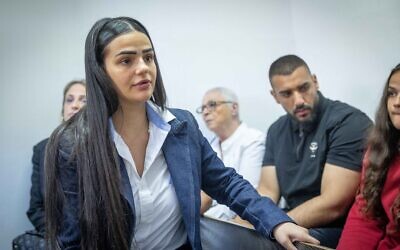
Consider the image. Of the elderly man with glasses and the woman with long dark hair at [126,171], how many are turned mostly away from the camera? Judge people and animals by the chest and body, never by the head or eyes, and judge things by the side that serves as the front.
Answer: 0

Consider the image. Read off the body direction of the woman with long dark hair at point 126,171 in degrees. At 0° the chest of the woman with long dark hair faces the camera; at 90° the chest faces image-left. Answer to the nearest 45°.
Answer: approximately 315°

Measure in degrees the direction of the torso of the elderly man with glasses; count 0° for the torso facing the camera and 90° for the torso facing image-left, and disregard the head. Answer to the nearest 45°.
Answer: approximately 45°

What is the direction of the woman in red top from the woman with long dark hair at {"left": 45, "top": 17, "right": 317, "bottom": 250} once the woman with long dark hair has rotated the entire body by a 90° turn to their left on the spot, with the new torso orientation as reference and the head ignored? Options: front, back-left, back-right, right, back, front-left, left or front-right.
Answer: front-right

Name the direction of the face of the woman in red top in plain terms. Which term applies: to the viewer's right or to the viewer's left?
to the viewer's left

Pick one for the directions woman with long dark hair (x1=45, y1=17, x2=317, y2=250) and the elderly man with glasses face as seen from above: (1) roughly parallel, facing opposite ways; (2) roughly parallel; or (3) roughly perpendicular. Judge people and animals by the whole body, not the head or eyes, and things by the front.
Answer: roughly perpendicular

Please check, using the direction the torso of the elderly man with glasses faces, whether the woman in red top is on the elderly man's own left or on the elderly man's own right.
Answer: on the elderly man's own left

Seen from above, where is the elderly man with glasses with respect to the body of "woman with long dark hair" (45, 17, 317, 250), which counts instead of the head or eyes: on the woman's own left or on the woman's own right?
on the woman's own left
